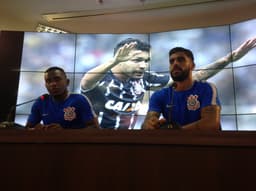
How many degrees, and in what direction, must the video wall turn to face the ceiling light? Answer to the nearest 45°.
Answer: approximately 90° to its right

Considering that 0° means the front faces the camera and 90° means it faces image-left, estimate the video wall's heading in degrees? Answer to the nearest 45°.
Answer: approximately 0°
